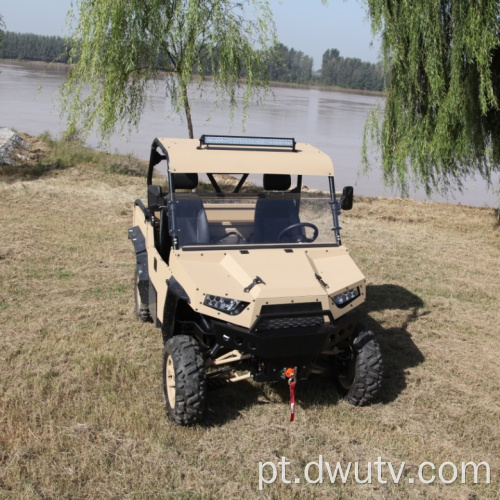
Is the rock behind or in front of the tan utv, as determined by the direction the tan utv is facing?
behind

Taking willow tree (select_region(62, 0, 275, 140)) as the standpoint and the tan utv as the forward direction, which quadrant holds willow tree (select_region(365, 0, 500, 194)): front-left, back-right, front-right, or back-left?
front-left

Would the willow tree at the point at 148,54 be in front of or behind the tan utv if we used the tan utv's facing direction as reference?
behind

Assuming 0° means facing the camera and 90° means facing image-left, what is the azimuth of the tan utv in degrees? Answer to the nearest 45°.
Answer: approximately 315°

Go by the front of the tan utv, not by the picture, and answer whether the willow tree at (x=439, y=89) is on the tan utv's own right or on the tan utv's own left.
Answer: on the tan utv's own left

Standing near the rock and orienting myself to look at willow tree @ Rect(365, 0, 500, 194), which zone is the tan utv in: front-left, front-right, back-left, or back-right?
front-right
